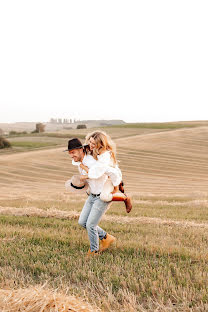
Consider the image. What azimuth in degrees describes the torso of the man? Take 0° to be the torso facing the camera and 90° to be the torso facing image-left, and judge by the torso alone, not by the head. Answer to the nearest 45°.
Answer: approximately 45°

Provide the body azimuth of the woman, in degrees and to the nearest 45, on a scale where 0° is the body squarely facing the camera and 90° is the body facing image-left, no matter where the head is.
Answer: approximately 90°
